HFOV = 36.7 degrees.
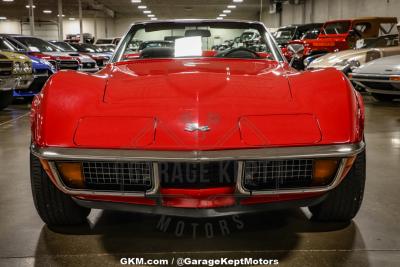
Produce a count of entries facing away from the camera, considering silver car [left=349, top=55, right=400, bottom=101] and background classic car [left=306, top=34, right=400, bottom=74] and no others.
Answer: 0

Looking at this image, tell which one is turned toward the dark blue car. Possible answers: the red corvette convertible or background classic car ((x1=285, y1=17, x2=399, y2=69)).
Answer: the background classic car

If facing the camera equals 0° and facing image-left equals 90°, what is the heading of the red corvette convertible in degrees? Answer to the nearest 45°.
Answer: approximately 0°

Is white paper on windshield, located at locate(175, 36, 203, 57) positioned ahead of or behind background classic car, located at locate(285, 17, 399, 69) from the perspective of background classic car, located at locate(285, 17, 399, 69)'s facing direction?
ahead

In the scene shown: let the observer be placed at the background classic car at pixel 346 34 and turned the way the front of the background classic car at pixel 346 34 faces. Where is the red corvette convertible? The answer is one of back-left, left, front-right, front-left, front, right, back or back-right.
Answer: front-left

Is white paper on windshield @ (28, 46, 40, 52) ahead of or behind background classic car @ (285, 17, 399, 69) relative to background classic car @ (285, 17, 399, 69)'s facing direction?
ahead

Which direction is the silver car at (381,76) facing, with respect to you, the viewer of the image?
facing the viewer and to the left of the viewer

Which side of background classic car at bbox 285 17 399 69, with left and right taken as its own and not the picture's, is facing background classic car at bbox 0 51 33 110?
front

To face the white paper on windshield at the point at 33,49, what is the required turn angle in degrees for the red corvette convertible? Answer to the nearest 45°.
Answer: approximately 180°

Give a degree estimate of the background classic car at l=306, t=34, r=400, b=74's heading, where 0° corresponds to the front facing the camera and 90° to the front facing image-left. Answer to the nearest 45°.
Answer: approximately 45°

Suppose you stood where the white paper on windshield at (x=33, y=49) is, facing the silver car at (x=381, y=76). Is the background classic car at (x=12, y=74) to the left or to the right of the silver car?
right

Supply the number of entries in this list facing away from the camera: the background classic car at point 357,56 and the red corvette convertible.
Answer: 0
